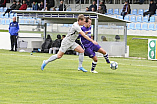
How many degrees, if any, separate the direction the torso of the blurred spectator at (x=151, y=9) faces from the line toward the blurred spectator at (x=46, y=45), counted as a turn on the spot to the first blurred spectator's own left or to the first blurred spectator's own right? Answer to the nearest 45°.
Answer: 0° — they already face them

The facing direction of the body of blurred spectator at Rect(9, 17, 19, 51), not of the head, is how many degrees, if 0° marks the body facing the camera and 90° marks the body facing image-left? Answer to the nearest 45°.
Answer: approximately 0°

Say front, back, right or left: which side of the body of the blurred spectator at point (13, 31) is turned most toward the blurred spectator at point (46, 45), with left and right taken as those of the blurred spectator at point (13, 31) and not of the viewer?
left

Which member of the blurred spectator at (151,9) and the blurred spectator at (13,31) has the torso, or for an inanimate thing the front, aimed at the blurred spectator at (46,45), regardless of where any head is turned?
the blurred spectator at (151,9)

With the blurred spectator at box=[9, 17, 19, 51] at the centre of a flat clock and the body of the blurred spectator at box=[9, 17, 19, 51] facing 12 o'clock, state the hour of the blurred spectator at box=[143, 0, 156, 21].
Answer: the blurred spectator at box=[143, 0, 156, 21] is roughly at 8 o'clock from the blurred spectator at box=[9, 17, 19, 51].

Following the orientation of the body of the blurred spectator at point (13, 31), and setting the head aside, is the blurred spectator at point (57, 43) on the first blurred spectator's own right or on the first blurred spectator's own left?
on the first blurred spectator's own left

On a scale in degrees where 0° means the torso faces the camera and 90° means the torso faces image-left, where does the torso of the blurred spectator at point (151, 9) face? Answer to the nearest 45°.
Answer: approximately 45°

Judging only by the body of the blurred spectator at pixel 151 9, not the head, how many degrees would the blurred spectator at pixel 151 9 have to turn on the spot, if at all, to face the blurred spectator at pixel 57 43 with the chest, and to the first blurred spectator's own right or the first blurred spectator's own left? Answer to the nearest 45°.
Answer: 0° — they already face them
